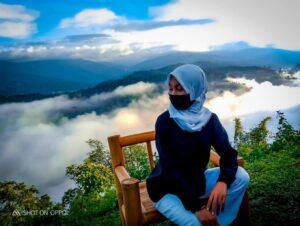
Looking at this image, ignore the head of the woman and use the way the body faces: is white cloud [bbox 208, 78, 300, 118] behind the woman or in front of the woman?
behind

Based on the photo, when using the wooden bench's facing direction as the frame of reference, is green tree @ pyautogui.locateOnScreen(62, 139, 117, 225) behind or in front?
behind

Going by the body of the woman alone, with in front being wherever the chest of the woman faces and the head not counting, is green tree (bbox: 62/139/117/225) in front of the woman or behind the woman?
behind

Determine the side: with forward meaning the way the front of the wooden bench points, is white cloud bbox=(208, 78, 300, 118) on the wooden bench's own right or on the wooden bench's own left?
on the wooden bench's own left

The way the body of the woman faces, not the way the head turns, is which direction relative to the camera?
toward the camera

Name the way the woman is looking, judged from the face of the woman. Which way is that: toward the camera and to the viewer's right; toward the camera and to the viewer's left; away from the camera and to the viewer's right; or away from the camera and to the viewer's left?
toward the camera and to the viewer's left

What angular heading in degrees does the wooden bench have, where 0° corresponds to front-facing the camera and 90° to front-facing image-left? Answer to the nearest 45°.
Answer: approximately 315°
